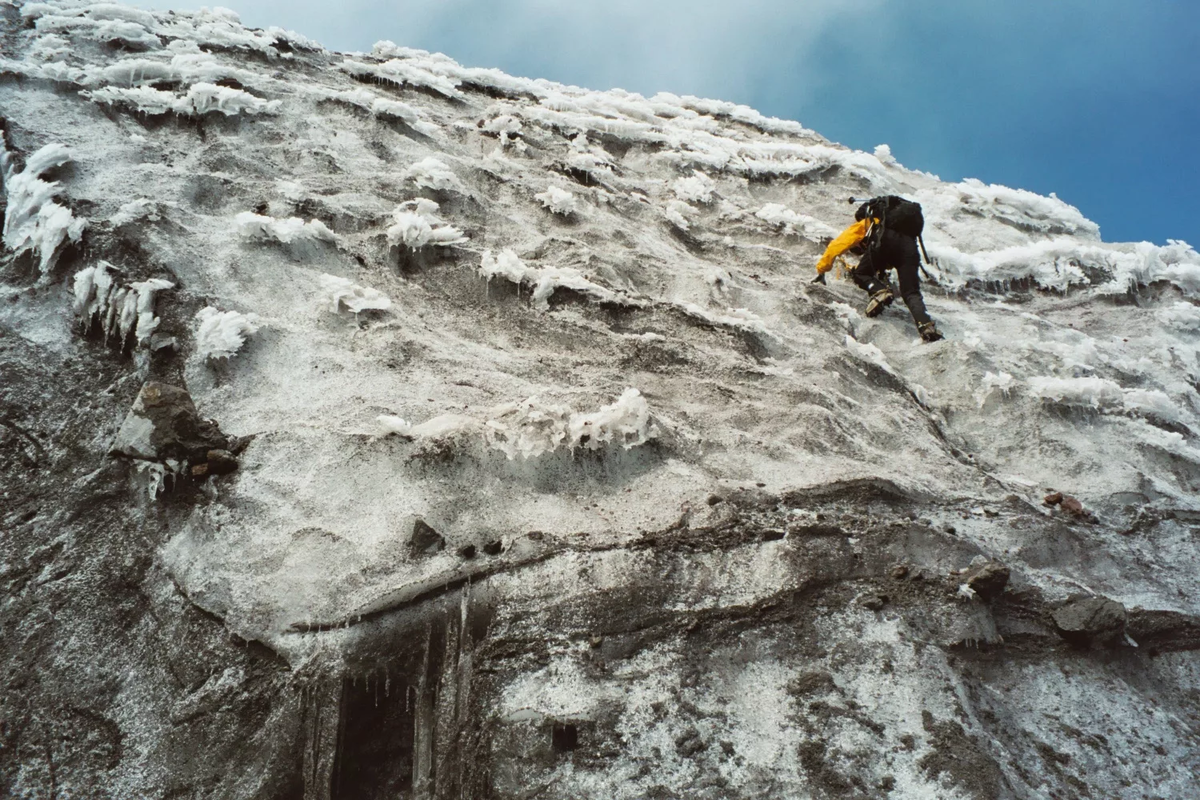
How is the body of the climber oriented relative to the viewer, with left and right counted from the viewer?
facing away from the viewer and to the left of the viewer
